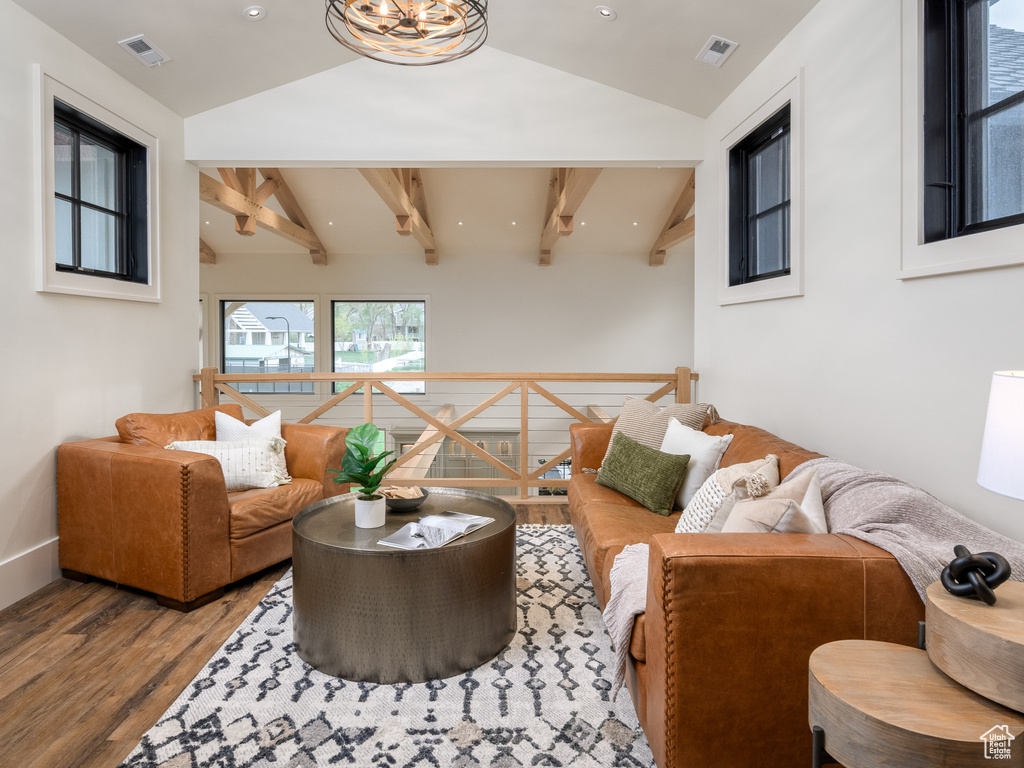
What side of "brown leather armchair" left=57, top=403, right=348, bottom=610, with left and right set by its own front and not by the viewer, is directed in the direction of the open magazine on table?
front

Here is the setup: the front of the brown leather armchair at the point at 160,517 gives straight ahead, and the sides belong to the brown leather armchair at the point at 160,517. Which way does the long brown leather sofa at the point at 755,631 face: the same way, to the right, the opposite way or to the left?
the opposite way

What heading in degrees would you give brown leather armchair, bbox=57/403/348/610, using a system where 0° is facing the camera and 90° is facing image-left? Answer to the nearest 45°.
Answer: approximately 315°

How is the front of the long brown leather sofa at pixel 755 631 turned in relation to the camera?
facing to the left of the viewer

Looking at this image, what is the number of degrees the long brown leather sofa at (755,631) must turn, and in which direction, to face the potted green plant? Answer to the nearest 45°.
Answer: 0° — it already faces it

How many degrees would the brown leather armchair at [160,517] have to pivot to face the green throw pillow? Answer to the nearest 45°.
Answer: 0° — it already faces it

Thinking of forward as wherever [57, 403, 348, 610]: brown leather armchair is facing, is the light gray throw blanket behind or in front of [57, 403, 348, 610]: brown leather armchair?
in front

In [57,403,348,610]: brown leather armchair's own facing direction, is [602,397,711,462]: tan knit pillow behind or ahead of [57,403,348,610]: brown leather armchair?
ahead

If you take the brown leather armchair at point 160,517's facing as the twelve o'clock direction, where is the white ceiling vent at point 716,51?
The white ceiling vent is roughly at 11 o'clock from the brown leather armchair.

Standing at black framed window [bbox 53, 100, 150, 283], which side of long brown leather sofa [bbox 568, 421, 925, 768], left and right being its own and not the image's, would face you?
front

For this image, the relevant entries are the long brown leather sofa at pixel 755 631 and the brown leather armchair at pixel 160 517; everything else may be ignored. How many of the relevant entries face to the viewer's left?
1

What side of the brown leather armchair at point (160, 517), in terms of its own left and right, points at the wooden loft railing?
left
